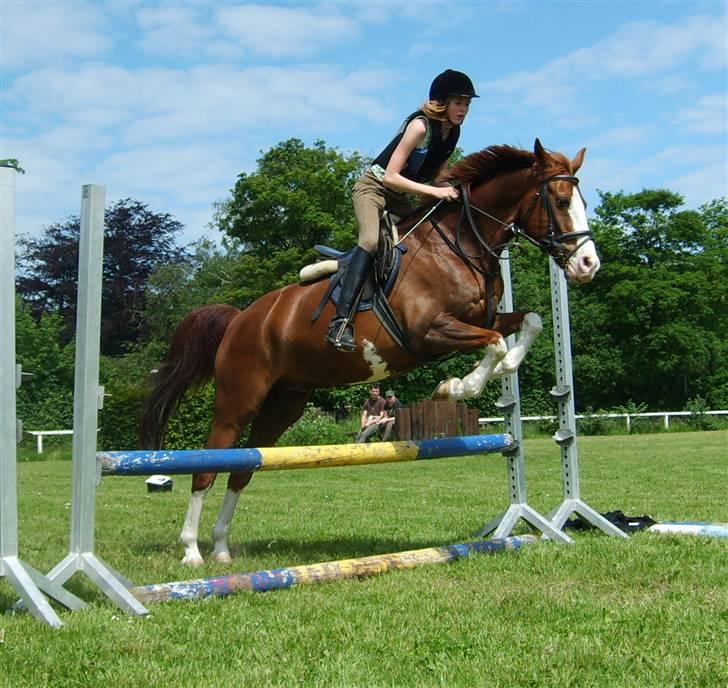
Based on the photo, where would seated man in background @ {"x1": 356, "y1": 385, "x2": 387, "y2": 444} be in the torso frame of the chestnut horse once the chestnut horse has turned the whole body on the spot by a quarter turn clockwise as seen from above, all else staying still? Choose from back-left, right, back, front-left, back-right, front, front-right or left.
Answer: back-right

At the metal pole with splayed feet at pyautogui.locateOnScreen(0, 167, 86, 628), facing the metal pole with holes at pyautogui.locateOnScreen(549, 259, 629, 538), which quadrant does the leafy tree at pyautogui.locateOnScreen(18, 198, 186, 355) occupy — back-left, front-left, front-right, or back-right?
front-left

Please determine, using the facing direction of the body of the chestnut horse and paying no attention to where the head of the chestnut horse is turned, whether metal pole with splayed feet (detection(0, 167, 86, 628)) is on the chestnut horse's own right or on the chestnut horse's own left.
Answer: on the chestnut horse's own right

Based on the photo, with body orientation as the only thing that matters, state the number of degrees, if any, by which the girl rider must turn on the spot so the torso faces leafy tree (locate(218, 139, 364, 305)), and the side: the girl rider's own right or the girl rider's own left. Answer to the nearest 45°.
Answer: approximately 135° to the girl rider's own left

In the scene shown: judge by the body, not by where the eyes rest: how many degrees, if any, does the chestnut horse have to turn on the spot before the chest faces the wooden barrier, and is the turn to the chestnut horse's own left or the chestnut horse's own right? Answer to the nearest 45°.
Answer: approximately 135° to the chestnut horse's own left

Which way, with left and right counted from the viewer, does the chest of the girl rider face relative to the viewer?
facing the viewer and to the right of the viewer

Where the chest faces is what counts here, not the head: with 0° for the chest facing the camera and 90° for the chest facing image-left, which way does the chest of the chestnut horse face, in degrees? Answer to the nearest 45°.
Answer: approximately 315°

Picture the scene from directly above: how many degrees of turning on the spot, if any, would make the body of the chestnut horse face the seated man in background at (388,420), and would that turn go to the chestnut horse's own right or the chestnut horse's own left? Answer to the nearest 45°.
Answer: approximately 135° to the chestnut horse's own left

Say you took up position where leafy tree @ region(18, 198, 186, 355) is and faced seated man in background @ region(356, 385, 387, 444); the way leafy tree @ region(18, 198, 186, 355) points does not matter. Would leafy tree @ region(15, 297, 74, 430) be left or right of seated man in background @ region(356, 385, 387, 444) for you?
right
